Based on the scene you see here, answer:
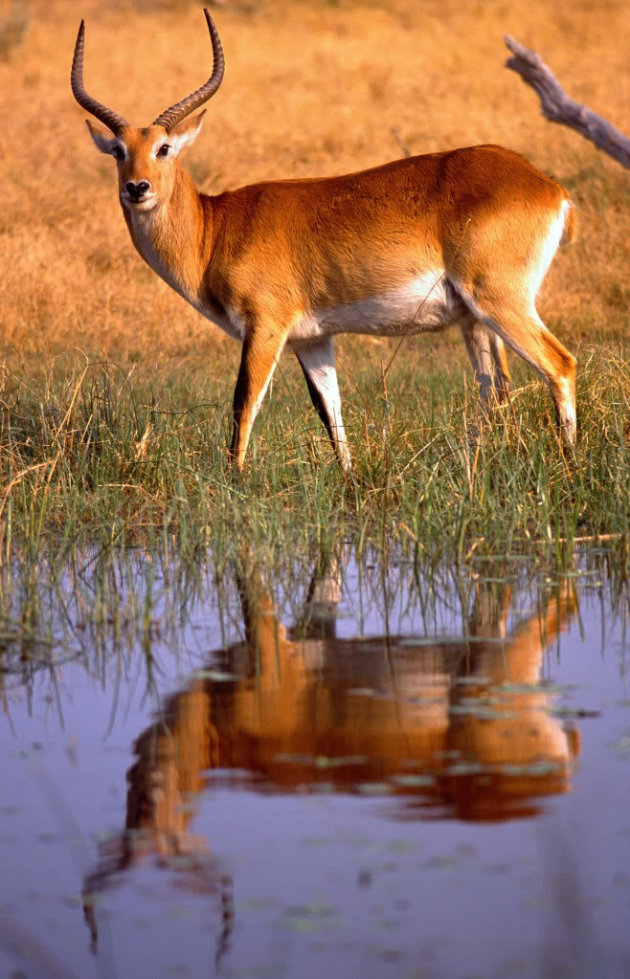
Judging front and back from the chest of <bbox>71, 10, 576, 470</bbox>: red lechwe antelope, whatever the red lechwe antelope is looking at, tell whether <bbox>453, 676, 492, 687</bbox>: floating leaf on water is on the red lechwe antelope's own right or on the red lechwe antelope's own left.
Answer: on the red lechwe antelope's own left

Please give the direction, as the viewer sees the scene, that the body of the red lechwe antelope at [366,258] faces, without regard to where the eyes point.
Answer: to the viewer's left

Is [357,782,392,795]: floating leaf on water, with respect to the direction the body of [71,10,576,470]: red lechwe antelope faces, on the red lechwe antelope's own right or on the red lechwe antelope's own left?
on the red lechwe antelope's own left

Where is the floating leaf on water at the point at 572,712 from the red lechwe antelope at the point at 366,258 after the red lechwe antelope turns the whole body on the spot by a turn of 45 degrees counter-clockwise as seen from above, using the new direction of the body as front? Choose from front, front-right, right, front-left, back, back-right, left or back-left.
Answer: front-left

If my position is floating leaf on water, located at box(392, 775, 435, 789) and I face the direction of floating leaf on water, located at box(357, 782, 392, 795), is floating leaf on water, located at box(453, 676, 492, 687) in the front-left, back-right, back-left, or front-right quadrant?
back-right

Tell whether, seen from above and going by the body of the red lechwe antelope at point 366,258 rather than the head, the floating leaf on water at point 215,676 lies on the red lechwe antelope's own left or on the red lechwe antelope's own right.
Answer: on the red lechwe antelope's own left

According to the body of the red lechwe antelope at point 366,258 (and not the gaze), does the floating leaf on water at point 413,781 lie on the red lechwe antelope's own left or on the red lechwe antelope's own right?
on the red lechwe antelope's own left
